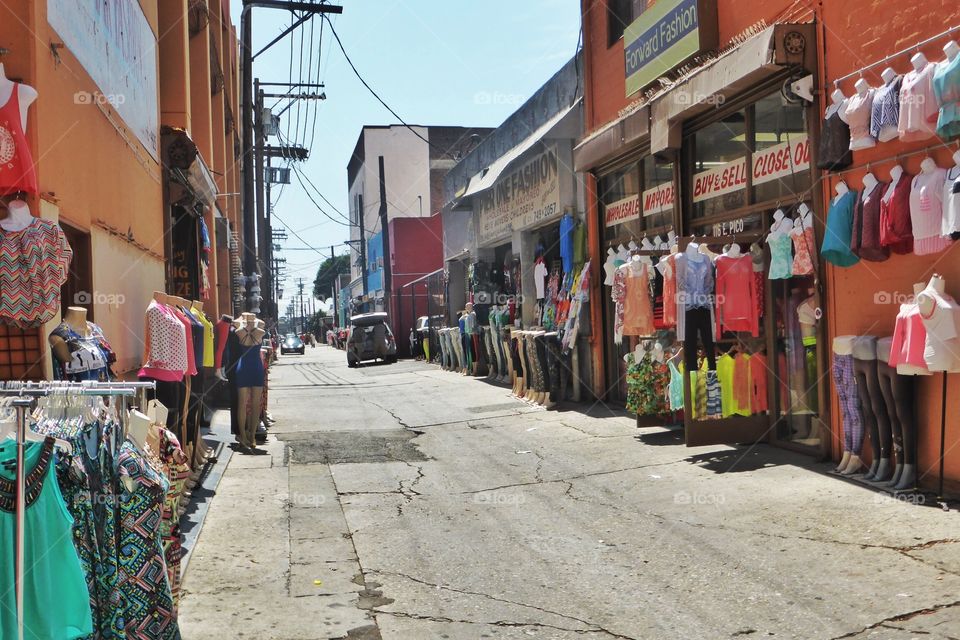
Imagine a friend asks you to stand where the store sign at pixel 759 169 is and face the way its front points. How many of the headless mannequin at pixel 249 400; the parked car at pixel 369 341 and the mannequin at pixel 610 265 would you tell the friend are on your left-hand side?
0

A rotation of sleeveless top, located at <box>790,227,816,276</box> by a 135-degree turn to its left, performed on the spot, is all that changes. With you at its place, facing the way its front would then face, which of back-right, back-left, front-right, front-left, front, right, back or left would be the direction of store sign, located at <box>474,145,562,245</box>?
back-left

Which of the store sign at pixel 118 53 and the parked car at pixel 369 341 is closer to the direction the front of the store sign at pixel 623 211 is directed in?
the store sign

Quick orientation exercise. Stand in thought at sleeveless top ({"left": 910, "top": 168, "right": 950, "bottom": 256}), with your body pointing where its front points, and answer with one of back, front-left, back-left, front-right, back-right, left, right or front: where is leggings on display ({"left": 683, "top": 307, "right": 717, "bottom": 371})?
right

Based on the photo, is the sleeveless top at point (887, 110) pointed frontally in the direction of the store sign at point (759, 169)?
no

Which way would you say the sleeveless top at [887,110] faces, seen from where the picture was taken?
facing the viewer and to the left of the viewer

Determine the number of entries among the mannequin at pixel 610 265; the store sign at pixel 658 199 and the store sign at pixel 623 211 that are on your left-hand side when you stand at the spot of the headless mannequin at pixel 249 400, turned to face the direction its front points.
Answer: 3

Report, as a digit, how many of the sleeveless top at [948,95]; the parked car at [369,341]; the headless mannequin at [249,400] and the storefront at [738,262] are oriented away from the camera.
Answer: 1

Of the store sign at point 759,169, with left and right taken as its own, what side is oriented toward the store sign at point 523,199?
right

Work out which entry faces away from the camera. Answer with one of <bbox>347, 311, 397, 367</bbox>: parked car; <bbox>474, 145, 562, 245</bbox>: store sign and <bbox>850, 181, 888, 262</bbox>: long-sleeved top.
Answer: the parked car

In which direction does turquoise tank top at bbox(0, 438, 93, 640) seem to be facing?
toward the camera

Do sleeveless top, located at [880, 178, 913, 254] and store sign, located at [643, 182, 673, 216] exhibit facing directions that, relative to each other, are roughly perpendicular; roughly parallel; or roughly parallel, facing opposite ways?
roughly parallel

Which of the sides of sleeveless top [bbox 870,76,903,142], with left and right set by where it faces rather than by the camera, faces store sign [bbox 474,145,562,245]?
right

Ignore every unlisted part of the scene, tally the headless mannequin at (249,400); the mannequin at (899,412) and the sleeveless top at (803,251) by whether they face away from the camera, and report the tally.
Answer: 0

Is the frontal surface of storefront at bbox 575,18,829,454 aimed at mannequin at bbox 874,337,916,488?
no

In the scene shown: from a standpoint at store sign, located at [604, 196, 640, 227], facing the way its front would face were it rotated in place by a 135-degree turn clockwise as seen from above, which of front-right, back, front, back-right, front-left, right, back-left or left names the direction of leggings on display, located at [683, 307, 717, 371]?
back

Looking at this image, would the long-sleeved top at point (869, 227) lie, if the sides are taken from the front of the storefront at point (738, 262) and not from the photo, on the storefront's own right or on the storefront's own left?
on the storefront's own left
